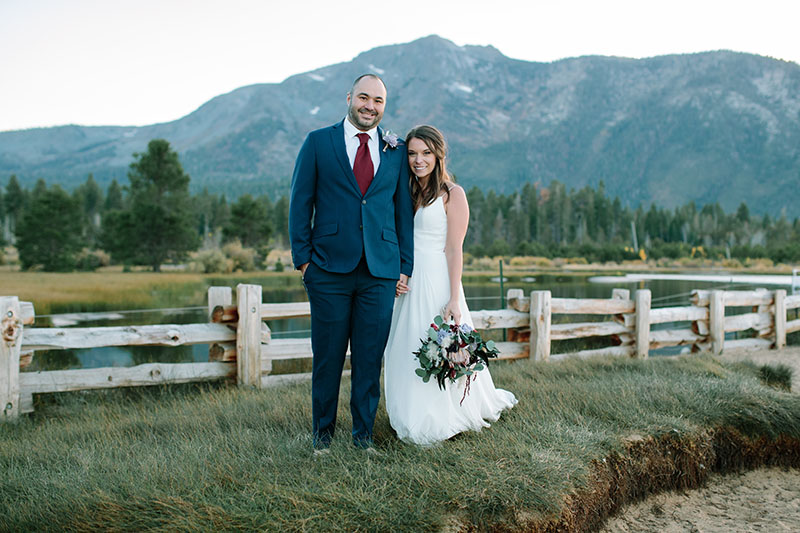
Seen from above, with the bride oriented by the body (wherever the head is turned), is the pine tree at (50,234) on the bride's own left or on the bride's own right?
on the bride's own right

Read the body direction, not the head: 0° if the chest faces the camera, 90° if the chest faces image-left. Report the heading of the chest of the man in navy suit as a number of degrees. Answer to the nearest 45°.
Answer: approximately 0°

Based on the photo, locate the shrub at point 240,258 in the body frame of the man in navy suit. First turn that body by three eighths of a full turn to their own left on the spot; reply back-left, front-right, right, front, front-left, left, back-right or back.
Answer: front-left

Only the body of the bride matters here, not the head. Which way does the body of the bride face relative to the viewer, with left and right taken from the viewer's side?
facing the viewer and to the left of the viewer

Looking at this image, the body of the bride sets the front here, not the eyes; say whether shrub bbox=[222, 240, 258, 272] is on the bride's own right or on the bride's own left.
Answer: on the bride's own right

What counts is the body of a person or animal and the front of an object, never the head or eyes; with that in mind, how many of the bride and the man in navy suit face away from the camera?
0
